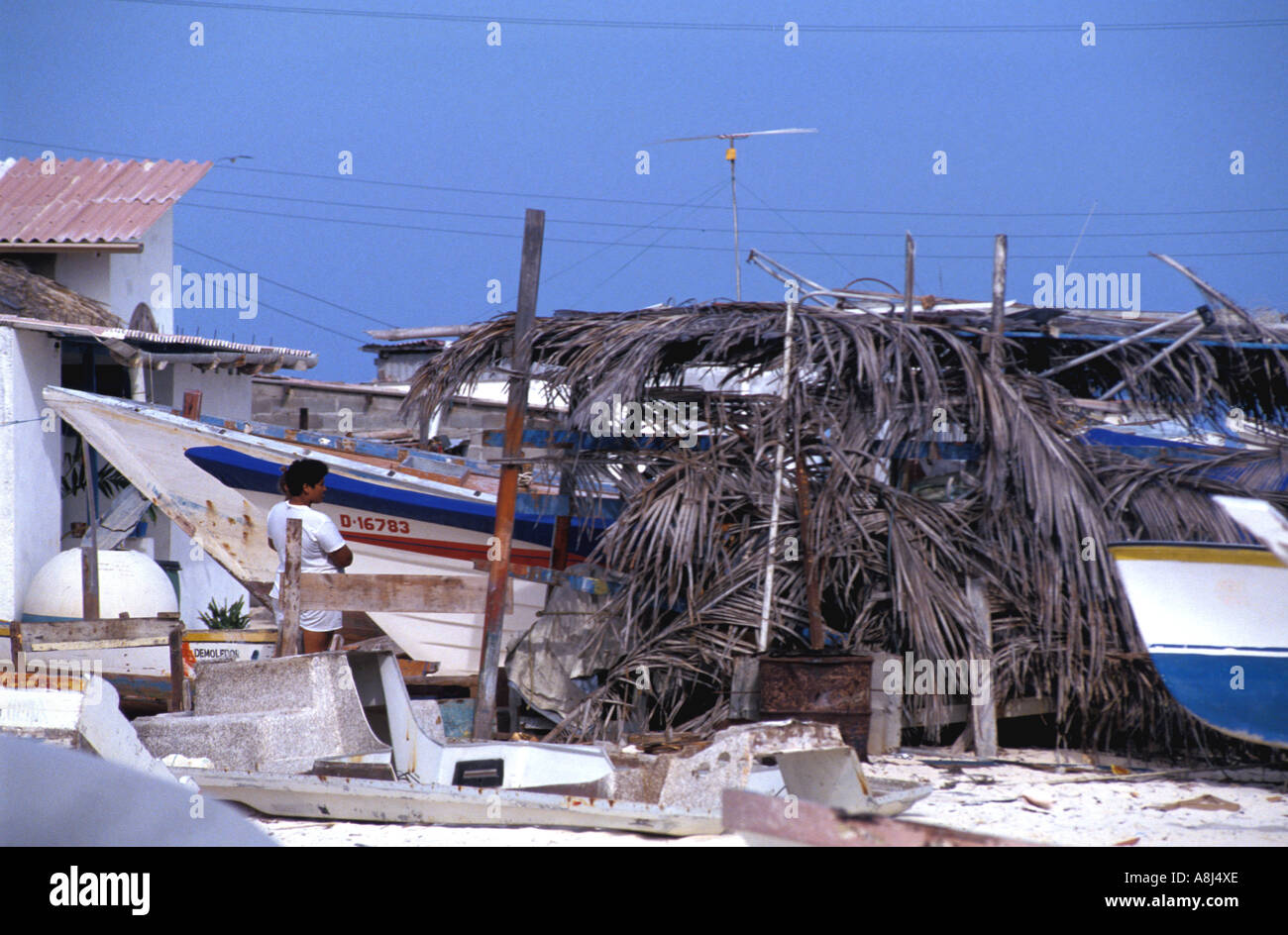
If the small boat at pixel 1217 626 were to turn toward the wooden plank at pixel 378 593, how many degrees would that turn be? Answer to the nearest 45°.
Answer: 0° — it already faces it

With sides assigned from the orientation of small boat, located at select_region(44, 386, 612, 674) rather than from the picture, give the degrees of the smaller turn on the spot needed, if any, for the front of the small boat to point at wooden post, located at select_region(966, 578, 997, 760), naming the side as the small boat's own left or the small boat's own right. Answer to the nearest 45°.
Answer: approximately 135° to the small boat's own left

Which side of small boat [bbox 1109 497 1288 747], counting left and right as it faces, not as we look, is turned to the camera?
left

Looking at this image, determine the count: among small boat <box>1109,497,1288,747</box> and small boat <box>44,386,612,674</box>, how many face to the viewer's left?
2

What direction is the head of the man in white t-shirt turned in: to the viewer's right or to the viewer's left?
to the viewer's right

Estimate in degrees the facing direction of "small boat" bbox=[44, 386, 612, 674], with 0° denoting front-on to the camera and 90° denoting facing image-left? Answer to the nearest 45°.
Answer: approximately 90°

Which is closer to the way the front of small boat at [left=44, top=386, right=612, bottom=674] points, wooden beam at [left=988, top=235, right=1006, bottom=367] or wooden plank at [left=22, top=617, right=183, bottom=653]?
the wooden plank

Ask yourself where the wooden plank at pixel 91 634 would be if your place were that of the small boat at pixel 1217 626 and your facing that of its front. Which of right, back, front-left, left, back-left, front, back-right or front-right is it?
front

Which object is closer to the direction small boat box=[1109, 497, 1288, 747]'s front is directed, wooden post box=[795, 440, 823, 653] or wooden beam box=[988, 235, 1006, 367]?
the wooden post

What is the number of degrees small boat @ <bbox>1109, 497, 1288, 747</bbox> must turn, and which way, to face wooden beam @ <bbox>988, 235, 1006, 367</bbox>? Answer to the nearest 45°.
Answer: approximately 45° to its right

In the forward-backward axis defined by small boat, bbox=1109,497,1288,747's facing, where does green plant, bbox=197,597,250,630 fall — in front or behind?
in front
